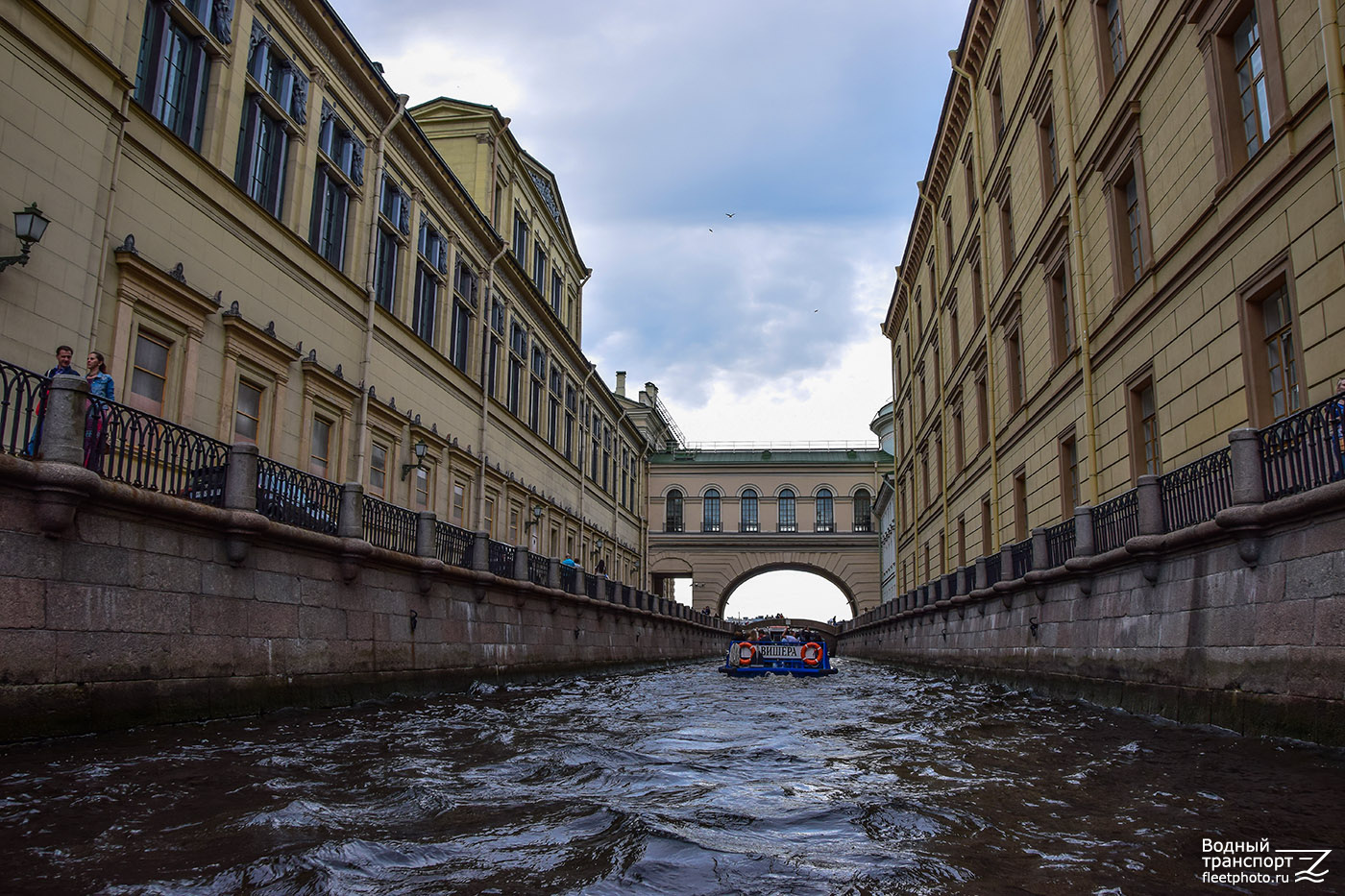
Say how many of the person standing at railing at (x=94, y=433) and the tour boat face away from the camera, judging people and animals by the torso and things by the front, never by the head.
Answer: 1

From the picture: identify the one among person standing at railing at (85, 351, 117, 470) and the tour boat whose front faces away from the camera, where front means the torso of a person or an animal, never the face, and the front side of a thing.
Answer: the tour boat

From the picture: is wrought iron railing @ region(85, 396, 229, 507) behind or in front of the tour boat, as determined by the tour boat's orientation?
behind

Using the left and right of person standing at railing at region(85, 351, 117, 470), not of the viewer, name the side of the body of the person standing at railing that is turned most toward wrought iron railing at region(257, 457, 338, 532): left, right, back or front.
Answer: back

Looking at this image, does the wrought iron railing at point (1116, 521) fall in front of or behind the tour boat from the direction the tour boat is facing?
behind

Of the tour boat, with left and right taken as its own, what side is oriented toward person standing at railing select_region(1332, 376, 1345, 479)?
back

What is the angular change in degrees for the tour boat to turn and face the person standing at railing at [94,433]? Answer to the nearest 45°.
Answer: approximately 180°

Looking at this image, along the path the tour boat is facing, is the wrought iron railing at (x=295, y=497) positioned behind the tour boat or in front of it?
behind

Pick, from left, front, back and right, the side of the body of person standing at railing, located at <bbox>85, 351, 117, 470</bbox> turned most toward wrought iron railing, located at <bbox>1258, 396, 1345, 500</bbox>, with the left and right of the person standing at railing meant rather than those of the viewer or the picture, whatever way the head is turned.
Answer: left

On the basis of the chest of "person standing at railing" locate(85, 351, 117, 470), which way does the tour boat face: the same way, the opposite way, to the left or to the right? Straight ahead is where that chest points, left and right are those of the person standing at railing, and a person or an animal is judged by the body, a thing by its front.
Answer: the opposite way

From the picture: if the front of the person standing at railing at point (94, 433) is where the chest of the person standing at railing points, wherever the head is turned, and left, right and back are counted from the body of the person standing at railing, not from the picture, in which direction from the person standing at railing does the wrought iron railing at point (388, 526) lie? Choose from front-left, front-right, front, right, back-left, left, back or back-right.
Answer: back

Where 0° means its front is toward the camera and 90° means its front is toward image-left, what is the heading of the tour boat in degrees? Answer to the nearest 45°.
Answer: approximately 180°

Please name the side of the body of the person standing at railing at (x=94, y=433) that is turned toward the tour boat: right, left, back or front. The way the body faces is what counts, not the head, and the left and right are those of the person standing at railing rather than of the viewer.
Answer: back
